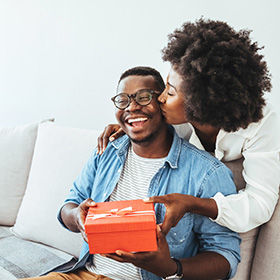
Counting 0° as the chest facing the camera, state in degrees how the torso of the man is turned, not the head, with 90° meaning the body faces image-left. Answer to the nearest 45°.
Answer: approximately 45°

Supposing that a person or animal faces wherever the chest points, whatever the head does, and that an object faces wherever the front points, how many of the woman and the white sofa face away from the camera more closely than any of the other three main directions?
0

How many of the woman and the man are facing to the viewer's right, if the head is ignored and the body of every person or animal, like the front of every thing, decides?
0

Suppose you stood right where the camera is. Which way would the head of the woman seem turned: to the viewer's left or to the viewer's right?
to the viewer's left

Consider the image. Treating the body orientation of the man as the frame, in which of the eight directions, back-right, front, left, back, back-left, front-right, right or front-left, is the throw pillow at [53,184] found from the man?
right
